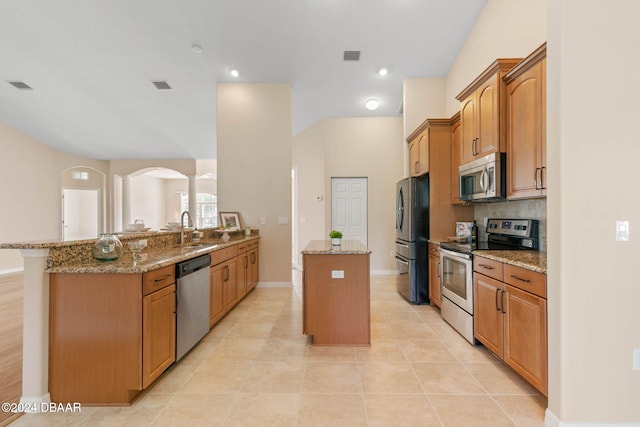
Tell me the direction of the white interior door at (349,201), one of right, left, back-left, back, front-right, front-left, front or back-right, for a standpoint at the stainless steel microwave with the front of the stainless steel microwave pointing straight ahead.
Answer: right

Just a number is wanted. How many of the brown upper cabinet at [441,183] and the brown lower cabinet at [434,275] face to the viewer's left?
2

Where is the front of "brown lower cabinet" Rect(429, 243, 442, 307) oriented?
to the viewer's left

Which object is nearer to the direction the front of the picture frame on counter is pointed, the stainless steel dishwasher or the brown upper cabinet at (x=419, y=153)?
the stainless steel dishwasher

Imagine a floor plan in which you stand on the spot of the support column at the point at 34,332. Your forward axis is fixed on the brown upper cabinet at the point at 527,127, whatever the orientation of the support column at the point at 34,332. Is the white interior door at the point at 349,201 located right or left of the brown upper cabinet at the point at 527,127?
left

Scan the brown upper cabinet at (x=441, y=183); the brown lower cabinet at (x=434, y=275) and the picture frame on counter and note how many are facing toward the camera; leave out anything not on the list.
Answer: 1

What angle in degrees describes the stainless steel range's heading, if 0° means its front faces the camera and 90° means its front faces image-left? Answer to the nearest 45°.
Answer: approximately 45°

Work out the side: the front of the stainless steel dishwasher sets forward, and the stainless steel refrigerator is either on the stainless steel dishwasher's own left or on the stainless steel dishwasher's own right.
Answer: on the stainless steel dishwasher's own left

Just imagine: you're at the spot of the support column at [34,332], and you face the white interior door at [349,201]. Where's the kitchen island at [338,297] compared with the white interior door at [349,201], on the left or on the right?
right

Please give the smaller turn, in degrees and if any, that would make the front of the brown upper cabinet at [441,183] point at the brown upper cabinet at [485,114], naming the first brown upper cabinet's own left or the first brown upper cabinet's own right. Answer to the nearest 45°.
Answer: approximately 90° to the first brown upper cabinet's own left

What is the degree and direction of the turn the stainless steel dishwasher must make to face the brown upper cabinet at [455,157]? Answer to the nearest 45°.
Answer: approximately 45° to its left

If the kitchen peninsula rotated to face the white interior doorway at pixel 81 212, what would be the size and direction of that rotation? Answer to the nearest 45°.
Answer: approximately 135° to its left

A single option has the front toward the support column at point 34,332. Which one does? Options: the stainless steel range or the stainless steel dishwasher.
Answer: the stainless steel range
